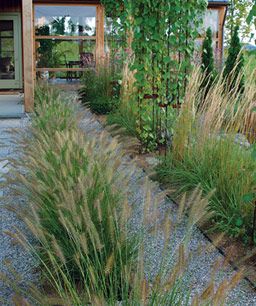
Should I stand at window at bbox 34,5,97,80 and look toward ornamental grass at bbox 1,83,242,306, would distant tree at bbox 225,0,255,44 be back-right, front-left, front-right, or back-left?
back-left

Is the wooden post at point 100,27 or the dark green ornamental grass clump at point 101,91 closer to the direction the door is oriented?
the dark green ornamental grass clump

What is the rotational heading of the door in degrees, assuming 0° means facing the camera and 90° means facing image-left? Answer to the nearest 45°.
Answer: approximately 0°

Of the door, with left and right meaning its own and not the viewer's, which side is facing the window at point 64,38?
left

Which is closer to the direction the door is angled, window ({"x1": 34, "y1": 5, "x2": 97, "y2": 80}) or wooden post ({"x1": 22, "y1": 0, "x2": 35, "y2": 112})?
the wooden post

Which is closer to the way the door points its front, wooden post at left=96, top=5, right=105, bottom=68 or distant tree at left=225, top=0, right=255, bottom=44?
the wooden post

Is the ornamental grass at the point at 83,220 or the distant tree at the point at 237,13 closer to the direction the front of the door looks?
the ornamental grass

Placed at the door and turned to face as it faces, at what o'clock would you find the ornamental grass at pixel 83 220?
The ornamental grass is roughly at 12 o'clock from the door.

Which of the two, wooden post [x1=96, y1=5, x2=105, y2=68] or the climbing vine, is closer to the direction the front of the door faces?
the climbing vine
